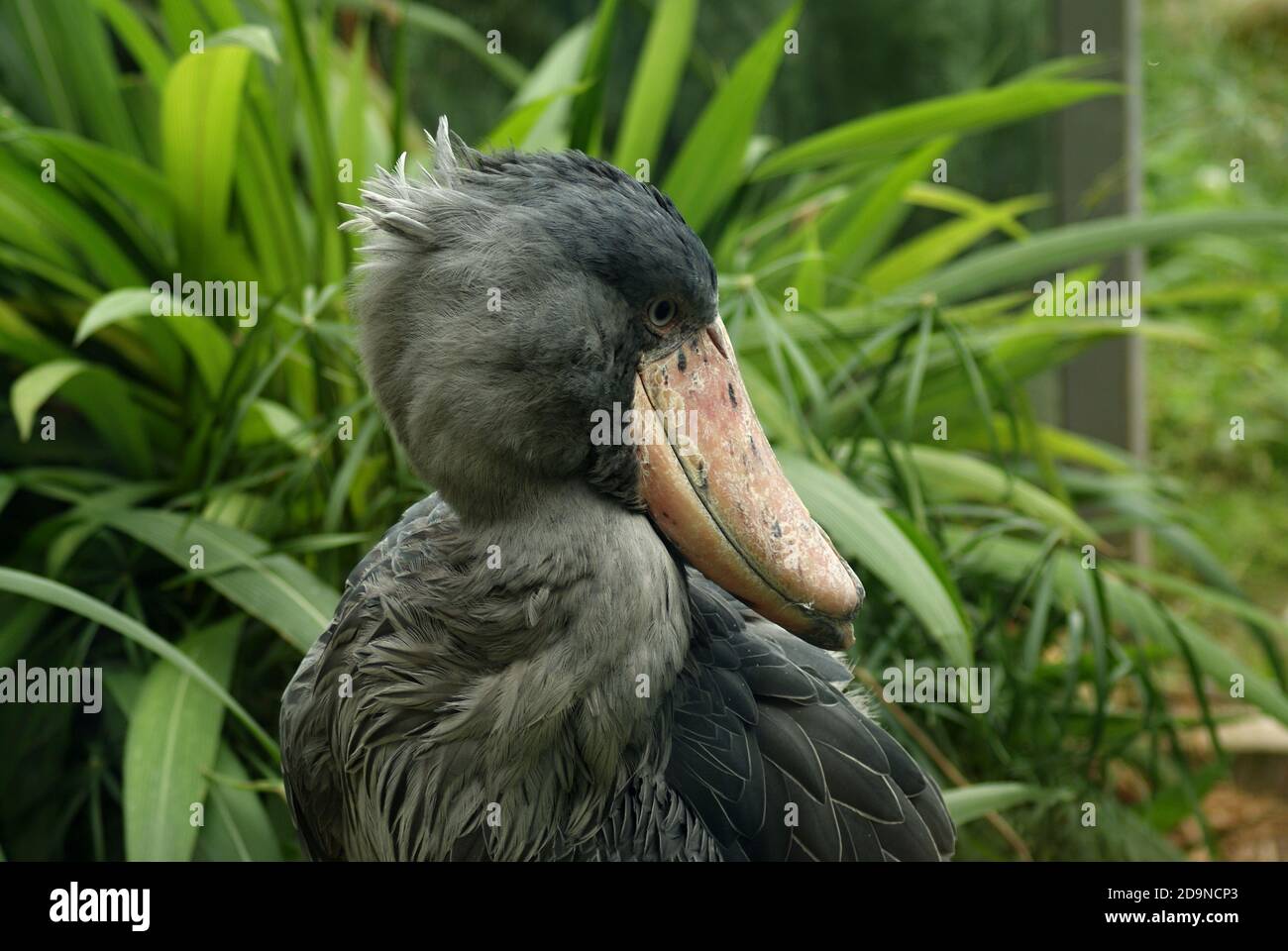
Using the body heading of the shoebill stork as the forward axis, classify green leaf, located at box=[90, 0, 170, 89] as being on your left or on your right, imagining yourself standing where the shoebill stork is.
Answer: on your right

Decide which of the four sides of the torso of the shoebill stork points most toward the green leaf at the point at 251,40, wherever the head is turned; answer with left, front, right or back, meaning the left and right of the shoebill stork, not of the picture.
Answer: right

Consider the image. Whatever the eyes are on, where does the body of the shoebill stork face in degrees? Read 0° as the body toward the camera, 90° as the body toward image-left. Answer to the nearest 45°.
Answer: approximately 45°
